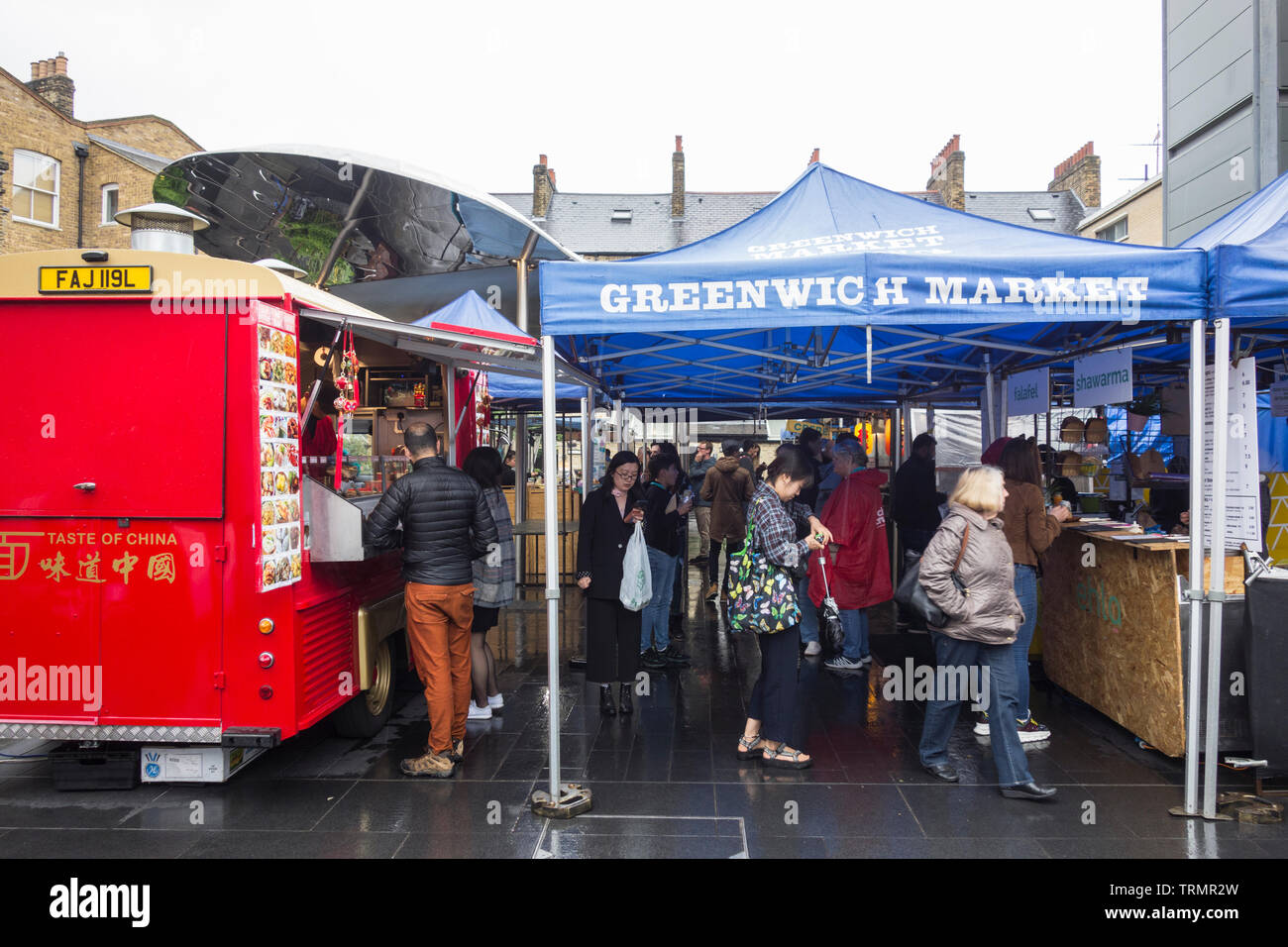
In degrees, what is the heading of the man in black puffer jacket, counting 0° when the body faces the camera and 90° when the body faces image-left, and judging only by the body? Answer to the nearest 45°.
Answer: approximately 135°

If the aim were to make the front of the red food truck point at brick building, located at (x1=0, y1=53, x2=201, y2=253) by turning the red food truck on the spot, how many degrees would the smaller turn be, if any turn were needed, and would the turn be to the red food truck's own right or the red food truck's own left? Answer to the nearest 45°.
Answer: approximately 45° to the red food truck's own left

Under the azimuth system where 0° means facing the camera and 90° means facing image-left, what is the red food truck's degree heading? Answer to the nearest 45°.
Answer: approximately 225°

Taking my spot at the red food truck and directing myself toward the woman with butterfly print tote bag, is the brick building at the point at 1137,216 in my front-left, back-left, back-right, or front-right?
front-left

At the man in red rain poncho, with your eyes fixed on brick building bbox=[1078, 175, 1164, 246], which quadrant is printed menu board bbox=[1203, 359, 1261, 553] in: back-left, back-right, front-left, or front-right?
back-right

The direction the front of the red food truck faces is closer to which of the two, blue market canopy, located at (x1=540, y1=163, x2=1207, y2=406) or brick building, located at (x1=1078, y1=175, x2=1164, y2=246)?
the brick building

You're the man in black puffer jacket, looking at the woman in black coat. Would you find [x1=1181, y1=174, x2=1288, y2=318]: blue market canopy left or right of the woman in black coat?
right

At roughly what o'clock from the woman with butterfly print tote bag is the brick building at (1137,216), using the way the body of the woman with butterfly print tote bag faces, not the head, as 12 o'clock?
The brick building is roughly at 10 o'clock from the woman with butterfly print tote bag.

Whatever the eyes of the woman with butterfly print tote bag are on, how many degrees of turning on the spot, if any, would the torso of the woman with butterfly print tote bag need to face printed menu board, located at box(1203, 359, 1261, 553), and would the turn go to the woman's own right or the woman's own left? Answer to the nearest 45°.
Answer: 0° — they already face it

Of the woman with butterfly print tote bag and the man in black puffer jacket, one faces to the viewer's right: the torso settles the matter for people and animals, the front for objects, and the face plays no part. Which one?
the woman with butterfly print tote bag

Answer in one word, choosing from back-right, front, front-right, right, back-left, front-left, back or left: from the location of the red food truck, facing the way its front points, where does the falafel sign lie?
front-right

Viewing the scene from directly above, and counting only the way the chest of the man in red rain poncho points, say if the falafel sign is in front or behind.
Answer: behind
